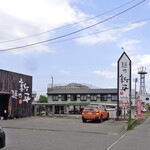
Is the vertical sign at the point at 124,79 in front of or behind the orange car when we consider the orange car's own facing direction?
in front

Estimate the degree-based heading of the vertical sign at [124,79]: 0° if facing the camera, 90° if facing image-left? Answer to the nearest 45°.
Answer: approximately 0°

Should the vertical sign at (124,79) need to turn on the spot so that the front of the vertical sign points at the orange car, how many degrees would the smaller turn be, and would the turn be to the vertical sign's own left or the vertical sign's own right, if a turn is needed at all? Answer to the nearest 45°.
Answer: approximately 45° to the vertical sign's own right

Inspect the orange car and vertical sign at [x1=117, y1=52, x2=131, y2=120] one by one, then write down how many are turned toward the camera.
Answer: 1
